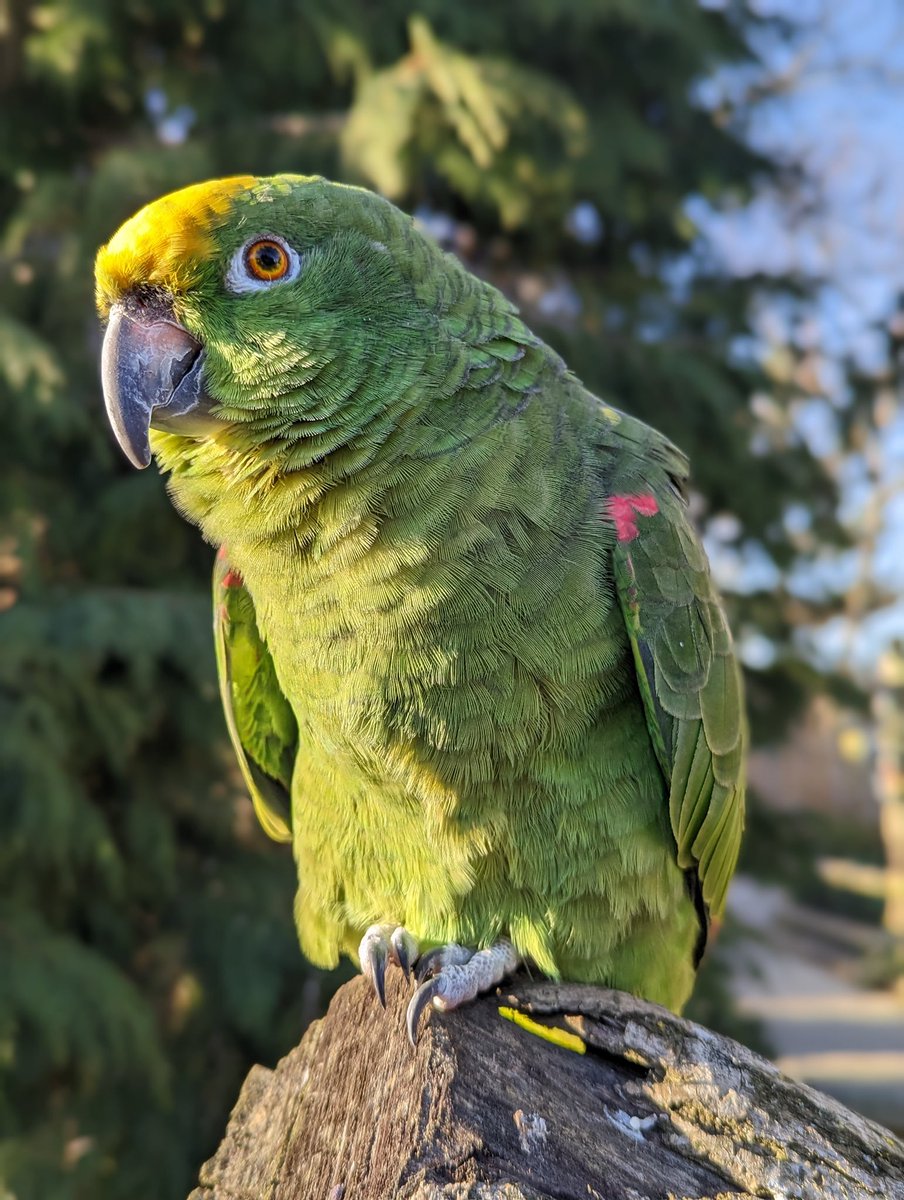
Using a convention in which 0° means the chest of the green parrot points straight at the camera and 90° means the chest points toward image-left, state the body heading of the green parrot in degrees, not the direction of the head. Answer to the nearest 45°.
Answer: approximately 45°
